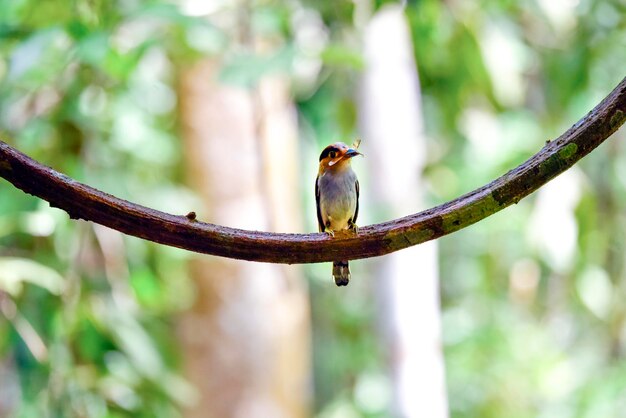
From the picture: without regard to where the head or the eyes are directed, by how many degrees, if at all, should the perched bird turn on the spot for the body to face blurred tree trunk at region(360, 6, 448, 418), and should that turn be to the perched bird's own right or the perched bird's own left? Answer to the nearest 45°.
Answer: approximately 180°

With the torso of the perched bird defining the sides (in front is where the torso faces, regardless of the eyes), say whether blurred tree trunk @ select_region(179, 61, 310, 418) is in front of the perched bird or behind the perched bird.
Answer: behind

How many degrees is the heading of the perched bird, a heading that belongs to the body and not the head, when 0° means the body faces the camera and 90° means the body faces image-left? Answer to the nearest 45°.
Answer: approximately 0°
